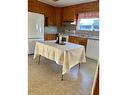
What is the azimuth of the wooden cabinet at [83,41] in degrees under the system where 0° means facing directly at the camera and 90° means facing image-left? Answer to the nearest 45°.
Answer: approximately 45°

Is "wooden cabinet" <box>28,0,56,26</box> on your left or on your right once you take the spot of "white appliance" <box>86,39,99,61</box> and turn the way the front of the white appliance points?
on your right

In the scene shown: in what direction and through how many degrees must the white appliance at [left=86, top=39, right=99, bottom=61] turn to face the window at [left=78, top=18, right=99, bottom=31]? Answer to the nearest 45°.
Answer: approximately 135° to its right

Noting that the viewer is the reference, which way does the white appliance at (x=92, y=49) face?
facing the viewer and to the left of the viewer

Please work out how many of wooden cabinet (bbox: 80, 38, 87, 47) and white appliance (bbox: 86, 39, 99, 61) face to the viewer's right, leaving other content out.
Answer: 0

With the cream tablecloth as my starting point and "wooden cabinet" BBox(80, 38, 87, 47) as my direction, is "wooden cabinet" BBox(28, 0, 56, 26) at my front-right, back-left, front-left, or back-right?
front-left

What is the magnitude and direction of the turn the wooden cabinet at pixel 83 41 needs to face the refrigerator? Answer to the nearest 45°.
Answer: approximately 45° to its right
